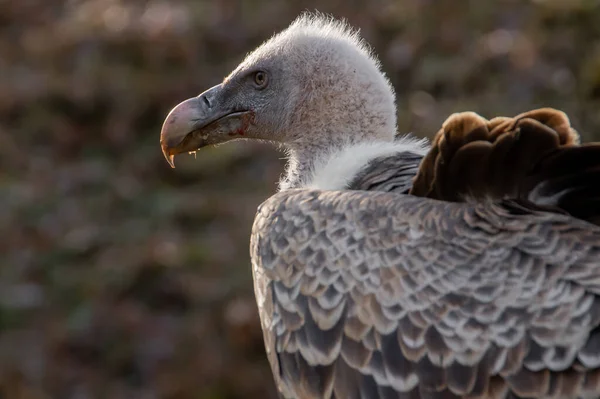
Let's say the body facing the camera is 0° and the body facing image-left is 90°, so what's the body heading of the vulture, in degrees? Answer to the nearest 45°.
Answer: approximately 90°
